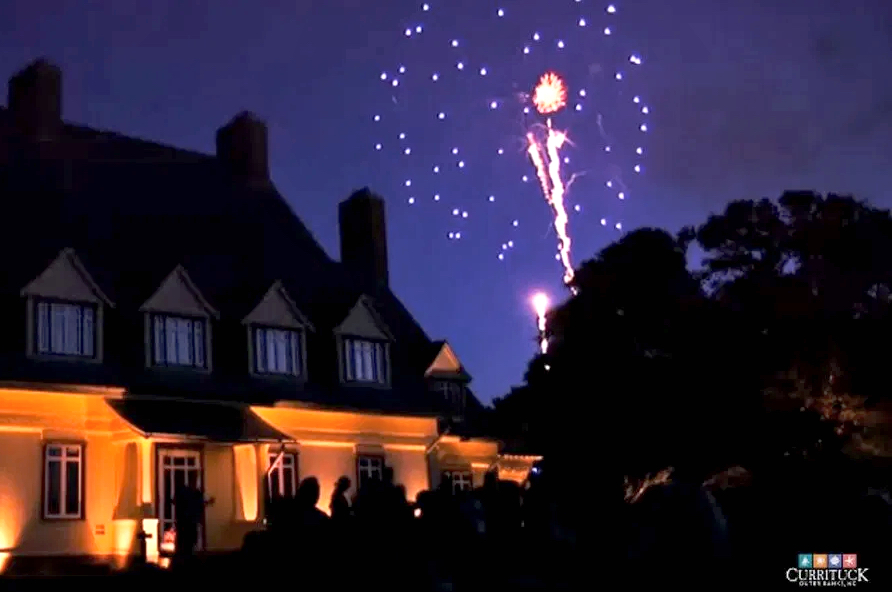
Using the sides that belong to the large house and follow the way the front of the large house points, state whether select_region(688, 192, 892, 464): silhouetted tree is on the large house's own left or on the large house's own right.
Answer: on the large house's own left
